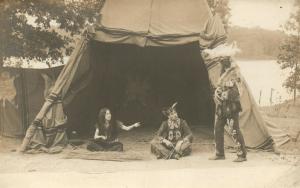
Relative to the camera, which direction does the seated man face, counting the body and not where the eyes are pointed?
toward the camera

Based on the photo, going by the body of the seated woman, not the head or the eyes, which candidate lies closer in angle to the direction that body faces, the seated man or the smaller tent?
the seated man

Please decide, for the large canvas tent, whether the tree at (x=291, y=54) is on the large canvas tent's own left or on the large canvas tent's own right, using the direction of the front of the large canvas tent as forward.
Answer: on the large canvas tent's own left

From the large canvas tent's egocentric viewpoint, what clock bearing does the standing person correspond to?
The standing person is roughly at 10 o'clock from the large canvas tent.

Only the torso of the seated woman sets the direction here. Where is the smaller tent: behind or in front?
behind

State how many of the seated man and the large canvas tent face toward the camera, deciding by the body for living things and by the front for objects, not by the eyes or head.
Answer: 2

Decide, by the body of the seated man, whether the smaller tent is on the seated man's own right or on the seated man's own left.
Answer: on the seated man's own right

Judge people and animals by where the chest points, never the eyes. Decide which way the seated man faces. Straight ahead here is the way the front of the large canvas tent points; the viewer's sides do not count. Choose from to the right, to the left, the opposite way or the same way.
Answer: the same way

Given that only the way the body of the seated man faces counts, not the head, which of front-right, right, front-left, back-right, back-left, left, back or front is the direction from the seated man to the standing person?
left

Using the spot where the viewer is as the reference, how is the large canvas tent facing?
facing the viewer

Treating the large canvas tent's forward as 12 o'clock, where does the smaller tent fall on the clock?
The smaller tent is roughly at 3 o'clock from the large canvas tent.

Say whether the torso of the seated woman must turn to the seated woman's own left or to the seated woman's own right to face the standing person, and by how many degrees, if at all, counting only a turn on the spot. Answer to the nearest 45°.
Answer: approximately 45° to the seated woman's own left

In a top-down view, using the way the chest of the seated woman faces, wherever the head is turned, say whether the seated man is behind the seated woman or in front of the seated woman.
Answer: in front

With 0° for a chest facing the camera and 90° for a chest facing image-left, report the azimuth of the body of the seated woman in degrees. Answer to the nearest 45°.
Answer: approximately 315°

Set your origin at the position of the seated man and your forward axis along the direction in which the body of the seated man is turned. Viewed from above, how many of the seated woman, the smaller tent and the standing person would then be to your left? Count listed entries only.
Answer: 1
